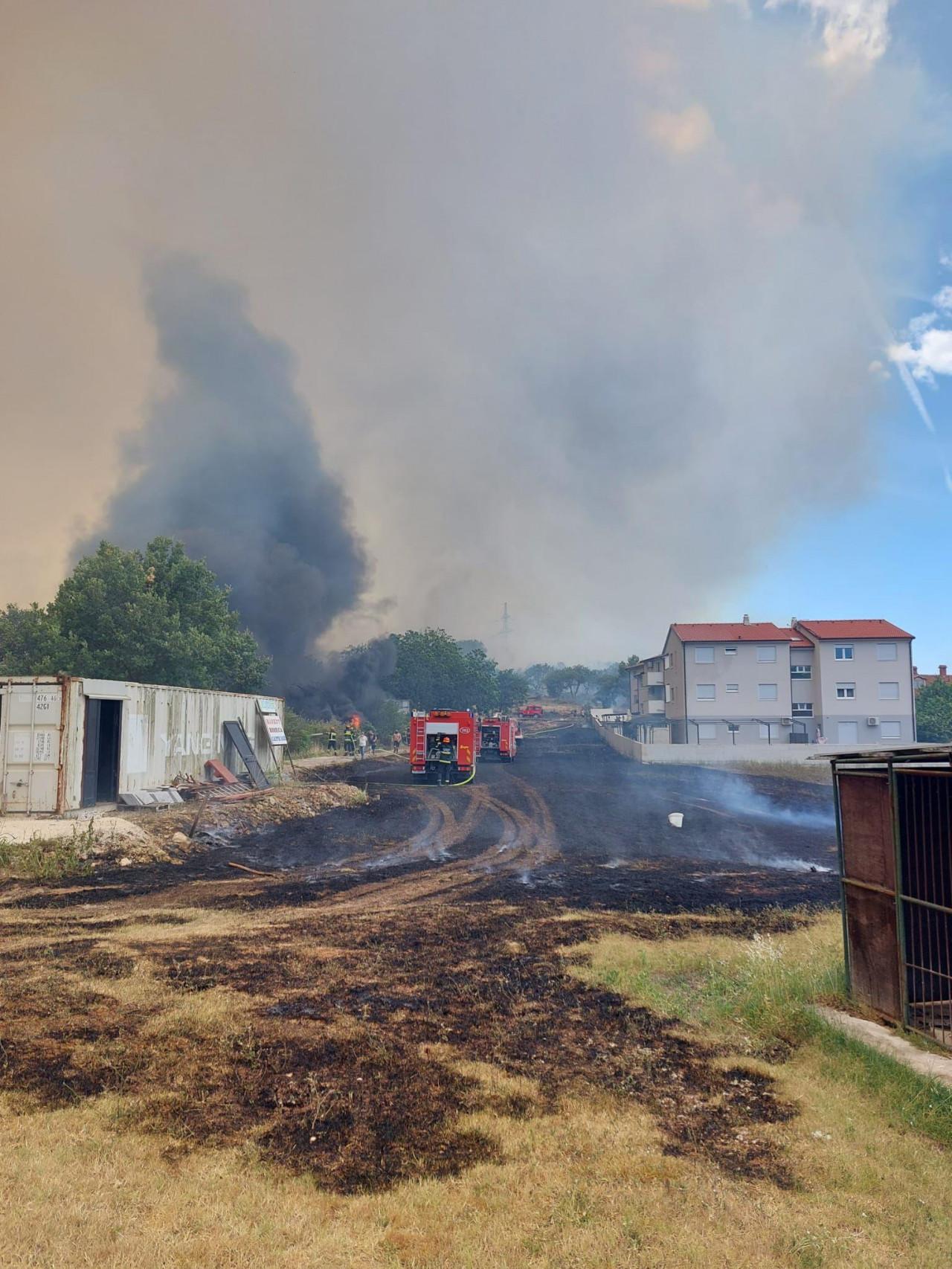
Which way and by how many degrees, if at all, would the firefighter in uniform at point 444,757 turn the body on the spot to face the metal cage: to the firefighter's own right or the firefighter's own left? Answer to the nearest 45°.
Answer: approximately 180°

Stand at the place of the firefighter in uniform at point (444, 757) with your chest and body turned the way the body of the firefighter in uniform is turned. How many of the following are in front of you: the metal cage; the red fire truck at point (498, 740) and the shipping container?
1

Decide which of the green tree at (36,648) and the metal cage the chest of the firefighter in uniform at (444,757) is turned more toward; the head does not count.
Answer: the green tree

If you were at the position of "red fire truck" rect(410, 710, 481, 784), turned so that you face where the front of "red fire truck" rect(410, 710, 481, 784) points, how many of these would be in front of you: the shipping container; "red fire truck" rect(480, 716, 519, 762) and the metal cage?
1

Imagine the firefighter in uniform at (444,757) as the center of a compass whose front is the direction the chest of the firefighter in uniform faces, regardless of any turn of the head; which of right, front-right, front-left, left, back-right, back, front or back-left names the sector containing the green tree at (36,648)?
left

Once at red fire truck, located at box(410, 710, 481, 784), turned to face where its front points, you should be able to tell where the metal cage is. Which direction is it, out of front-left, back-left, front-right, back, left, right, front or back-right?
back

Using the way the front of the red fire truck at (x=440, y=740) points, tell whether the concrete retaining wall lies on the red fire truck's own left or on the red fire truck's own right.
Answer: on the red fire truck's own right

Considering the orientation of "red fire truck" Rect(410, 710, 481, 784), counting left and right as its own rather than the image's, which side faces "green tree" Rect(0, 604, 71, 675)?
left

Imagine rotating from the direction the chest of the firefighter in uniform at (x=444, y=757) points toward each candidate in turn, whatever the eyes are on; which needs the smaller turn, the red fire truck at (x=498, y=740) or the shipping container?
the red fire truck

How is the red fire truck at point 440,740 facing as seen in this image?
away from the camera

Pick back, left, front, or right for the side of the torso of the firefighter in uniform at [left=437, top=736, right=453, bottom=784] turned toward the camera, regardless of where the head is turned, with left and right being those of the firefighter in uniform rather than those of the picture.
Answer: back

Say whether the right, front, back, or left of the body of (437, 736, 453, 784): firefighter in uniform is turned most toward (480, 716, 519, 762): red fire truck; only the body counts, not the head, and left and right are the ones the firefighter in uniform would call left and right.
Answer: front

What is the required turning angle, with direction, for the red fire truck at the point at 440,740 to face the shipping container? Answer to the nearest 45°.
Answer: approximately 135° to its left
